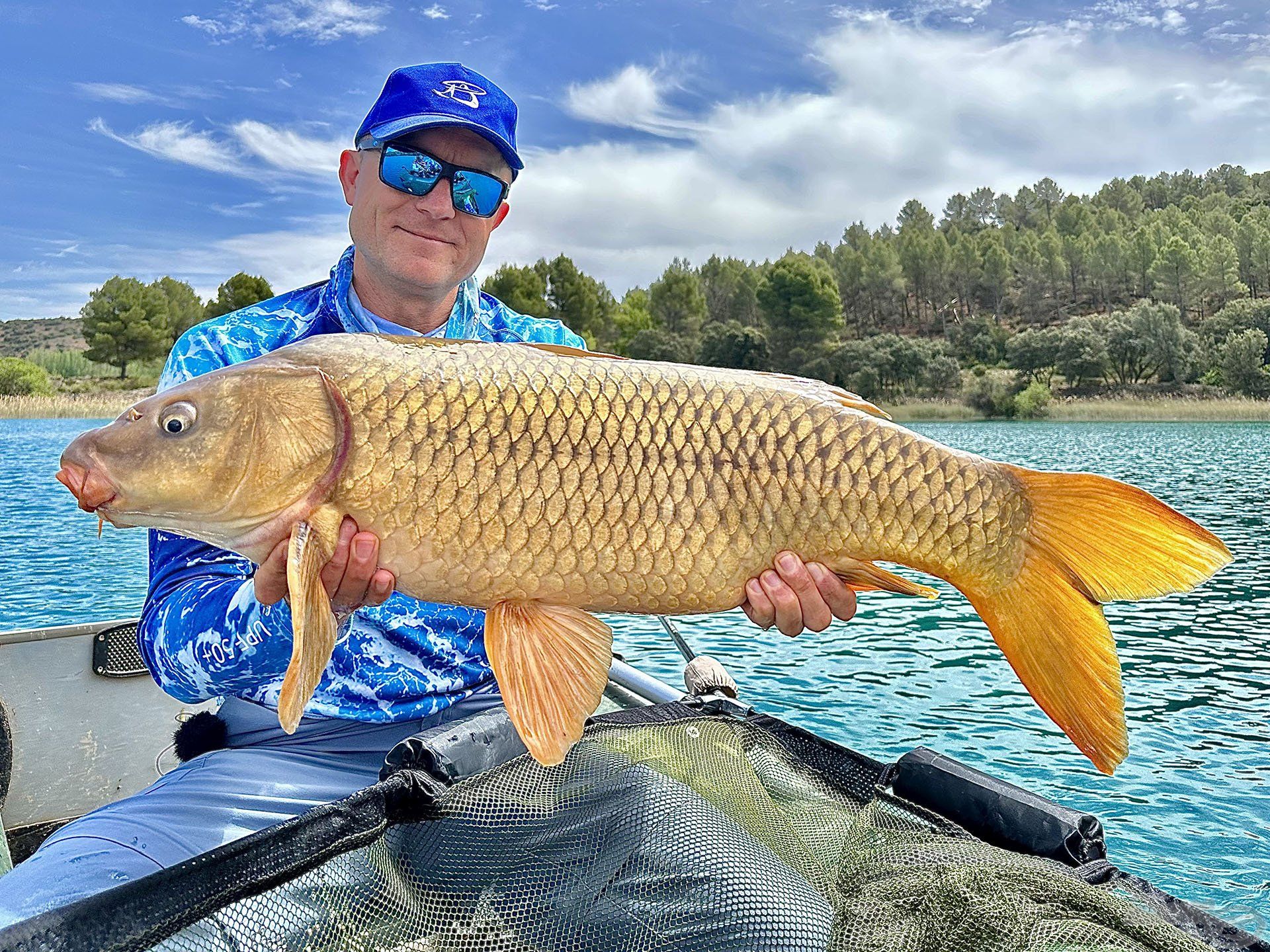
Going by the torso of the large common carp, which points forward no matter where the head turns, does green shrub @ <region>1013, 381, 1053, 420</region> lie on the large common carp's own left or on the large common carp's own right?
on the large common carp's own right

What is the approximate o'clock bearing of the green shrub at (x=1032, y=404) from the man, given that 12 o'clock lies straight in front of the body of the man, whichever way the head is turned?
The green shrub is roughly at 7 o'clock from the man.

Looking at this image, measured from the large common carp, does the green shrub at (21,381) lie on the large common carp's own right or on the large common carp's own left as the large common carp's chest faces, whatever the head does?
on the large common carp's own right

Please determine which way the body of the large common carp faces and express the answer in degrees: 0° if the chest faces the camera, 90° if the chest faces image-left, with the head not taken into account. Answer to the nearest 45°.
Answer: approximately 90°

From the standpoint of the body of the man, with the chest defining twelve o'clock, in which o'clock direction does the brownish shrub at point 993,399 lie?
The brownish shrub is roughly at 7 o'clock from the man.

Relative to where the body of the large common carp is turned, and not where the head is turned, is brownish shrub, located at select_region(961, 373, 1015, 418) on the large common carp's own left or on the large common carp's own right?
on the large common carp's own right
